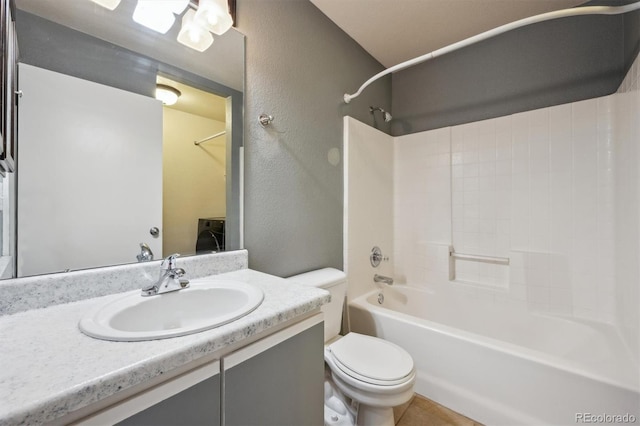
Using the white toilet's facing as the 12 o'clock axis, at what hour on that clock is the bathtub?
The bathtub is roughly at 10 o'clock from the white toilet.

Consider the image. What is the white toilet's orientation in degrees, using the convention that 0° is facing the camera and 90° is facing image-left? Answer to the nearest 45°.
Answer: approximately 315°

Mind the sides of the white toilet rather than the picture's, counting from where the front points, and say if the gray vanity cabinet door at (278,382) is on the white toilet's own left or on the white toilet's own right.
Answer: on the white toilet's own right

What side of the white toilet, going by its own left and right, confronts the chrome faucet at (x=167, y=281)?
right
